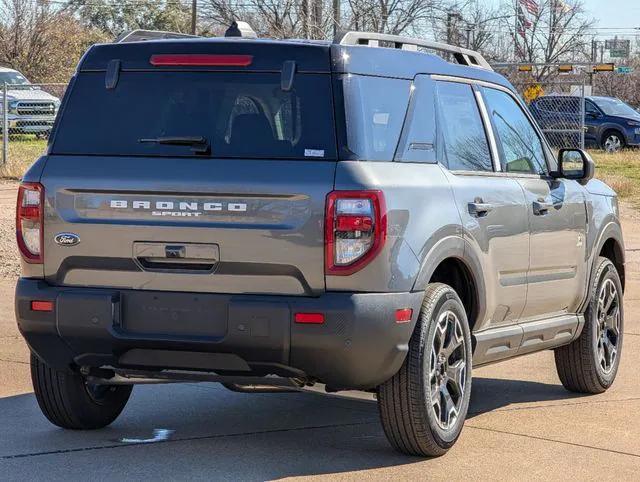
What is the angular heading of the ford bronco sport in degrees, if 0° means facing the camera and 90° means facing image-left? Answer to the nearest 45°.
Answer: approximately 225°

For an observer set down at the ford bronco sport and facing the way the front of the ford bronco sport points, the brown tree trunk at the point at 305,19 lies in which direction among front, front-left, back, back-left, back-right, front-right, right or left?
front-left

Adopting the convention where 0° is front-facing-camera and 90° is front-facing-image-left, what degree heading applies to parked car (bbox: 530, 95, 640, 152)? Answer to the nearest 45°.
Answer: approximately 315°

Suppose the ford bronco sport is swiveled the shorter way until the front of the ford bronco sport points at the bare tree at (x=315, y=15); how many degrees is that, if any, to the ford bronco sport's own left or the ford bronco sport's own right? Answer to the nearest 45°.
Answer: approximately 45° to the ford bronco sport's own left

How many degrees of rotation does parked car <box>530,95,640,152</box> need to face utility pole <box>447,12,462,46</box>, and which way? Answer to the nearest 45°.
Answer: approximately 180°

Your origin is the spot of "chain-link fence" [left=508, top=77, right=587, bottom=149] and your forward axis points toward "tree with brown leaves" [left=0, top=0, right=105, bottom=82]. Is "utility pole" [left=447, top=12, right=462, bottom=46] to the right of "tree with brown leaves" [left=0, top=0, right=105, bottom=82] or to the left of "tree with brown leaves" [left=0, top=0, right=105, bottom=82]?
right

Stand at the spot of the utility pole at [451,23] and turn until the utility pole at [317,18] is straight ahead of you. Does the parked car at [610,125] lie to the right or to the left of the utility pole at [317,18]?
left

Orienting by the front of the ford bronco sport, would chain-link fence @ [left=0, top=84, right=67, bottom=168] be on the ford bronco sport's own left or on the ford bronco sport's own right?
on the ford bronco sport's own left

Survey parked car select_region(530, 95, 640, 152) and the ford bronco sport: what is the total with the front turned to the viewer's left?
0

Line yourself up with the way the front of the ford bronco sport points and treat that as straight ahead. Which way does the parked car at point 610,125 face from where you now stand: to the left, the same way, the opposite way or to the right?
to the right
